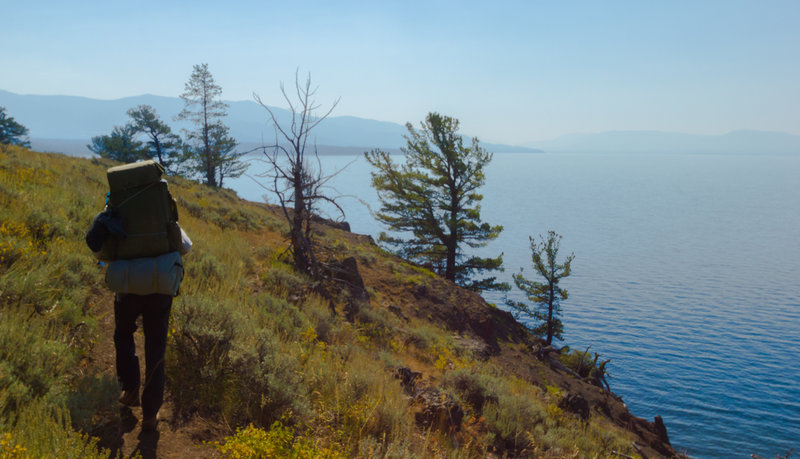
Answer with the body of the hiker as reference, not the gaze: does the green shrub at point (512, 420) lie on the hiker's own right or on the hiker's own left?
on the hiker's own right

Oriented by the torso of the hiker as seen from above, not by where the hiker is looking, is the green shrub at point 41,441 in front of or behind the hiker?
behind

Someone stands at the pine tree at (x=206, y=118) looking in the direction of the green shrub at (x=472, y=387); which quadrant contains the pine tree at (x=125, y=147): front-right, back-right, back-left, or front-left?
back-right

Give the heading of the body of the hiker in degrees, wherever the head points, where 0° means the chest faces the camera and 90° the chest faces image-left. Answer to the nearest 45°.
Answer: approximately 180°

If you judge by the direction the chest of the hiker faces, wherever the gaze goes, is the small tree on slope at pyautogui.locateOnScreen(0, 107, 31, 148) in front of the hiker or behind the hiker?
in front

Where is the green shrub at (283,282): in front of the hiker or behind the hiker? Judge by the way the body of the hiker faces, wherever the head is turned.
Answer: in front
